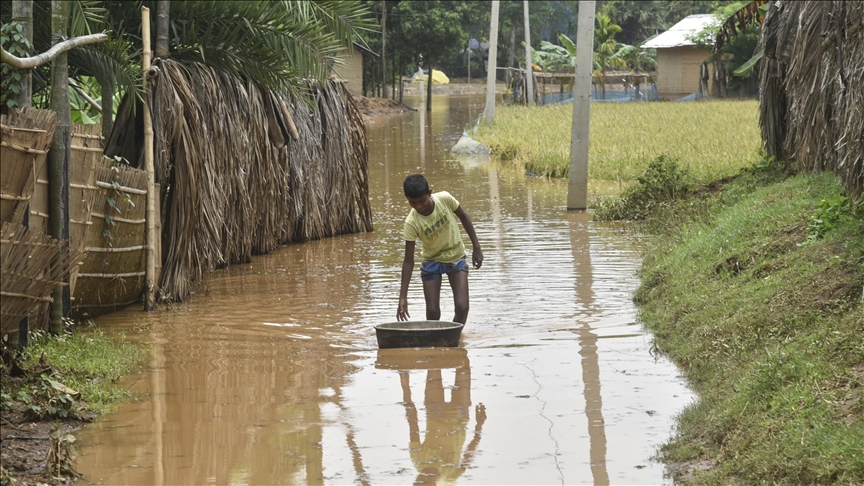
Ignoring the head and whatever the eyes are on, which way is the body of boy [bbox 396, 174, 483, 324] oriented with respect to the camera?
toward the camera

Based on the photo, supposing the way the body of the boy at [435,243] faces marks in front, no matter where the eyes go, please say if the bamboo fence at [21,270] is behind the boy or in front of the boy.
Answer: in front

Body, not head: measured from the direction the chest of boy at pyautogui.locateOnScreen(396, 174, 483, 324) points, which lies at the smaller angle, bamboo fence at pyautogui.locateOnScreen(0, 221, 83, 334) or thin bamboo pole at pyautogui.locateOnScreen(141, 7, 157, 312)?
the bamboo fence

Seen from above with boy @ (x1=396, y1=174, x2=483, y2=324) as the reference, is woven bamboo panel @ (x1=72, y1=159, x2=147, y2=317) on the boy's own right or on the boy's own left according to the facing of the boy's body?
on the boy's own right

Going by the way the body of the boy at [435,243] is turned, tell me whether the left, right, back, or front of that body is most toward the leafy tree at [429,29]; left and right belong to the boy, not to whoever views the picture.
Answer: back

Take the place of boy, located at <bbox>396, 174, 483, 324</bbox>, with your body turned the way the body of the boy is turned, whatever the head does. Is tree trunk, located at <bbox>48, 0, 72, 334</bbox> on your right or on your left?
on your right

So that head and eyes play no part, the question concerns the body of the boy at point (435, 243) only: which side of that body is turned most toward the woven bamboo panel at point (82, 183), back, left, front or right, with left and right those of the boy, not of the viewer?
right

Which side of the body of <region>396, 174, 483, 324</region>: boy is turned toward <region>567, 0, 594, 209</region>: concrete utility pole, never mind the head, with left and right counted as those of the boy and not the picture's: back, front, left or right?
back
